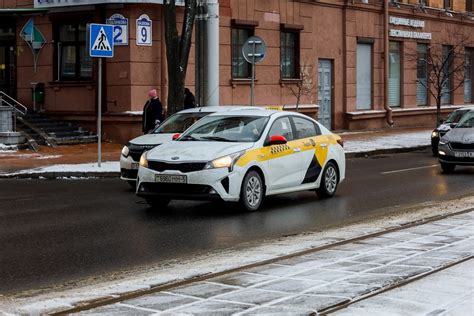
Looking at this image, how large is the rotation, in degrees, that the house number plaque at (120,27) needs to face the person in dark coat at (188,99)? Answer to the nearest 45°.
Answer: approximately 45° to its left

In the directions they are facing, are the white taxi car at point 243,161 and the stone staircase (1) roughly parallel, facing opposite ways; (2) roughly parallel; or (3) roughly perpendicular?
roughly perpendicular

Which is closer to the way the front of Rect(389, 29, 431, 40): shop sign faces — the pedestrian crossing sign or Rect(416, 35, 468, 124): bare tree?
the bare tree

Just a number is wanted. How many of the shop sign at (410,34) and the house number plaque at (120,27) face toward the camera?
2

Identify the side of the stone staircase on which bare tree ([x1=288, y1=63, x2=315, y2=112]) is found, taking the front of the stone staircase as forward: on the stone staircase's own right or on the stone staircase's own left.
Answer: on the stone staircase's own left

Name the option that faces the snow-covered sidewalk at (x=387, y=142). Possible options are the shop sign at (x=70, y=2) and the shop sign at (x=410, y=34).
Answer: the shop sign at (x=410, y=34)

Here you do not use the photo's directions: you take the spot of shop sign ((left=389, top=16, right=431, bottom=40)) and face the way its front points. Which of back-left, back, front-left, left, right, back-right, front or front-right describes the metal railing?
front-right

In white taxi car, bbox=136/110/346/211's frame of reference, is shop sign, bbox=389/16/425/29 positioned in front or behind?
behind

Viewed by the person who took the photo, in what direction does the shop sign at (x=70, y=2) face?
facing the viewer

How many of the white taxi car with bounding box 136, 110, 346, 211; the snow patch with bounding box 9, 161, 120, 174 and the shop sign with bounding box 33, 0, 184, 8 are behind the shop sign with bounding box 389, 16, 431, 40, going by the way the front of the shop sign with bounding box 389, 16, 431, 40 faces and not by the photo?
0

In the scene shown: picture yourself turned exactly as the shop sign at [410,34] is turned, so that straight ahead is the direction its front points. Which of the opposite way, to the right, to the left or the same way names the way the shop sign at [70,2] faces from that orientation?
the same way

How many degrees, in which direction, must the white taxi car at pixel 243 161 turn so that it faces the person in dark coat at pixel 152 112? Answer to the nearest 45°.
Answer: approximately 135° to its right

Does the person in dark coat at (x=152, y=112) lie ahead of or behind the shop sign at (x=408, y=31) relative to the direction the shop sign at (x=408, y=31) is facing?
ahead

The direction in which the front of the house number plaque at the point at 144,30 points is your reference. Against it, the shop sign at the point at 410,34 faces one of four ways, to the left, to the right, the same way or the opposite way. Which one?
the same way

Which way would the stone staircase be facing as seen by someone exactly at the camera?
facing the viewer and to the right of the viewer
